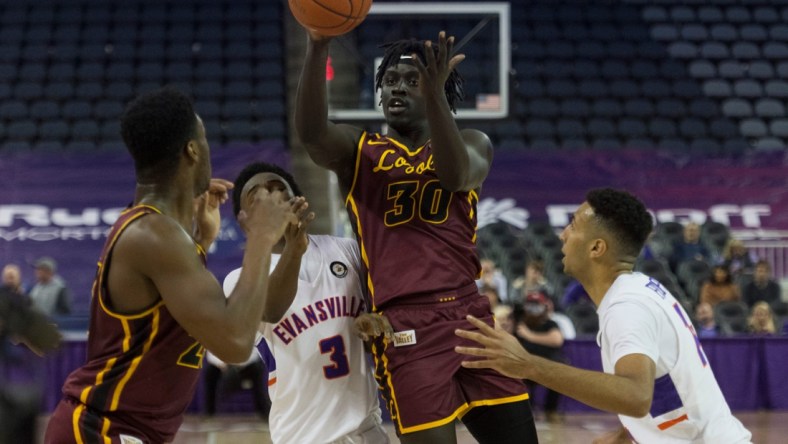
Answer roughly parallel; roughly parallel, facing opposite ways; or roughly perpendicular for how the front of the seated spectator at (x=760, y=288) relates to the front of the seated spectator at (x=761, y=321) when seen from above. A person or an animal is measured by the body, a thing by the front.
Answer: roughly parallel

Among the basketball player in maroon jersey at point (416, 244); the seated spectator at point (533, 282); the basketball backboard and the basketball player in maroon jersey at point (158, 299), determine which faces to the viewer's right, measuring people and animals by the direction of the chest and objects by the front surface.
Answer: the basketball player in maroon jersey at point (158, 299)

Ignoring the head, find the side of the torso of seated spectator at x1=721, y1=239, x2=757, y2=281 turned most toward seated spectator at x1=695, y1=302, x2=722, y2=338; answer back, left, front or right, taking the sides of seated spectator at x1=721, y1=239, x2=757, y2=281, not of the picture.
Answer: front

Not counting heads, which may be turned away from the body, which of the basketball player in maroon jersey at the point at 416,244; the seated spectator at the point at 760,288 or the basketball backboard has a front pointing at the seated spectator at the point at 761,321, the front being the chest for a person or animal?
the seated spectator at the point at 760,288

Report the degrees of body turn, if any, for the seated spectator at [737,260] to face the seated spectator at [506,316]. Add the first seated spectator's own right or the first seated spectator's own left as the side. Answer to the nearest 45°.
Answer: approximately 45° to the first seated spectator's own right

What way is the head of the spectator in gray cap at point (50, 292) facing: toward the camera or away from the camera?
toward the camera

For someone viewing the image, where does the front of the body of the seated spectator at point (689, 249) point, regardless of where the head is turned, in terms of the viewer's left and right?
facing the viewer

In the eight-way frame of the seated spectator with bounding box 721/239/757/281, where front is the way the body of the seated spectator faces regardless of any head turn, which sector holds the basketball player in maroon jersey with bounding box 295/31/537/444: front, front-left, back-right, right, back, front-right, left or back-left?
front

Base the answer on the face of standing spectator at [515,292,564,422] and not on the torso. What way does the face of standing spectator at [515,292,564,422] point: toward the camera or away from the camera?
toward the camera

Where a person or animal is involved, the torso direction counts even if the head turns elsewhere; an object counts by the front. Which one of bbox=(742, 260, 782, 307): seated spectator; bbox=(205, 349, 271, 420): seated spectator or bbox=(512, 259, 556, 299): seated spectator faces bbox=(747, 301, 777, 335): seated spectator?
bbox=(742, 260, 782, 307): seated spectator

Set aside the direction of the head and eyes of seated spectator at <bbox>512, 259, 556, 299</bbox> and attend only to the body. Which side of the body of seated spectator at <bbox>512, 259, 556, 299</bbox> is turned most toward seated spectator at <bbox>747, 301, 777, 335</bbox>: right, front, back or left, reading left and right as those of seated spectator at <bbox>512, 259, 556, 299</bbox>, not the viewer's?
left

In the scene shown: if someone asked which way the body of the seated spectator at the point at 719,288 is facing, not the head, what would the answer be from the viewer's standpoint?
toward the camera

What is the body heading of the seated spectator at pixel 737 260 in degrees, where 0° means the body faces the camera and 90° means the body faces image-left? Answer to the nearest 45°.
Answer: approximately 0°

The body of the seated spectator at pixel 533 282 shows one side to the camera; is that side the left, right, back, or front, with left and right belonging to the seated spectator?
front
